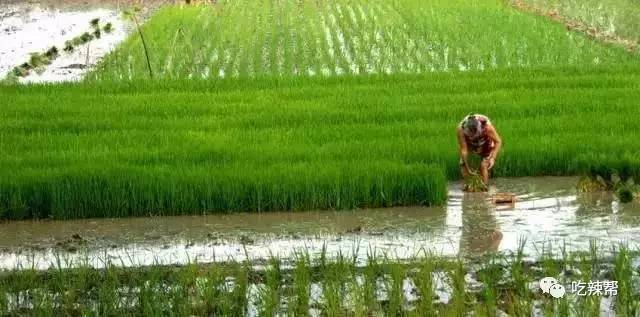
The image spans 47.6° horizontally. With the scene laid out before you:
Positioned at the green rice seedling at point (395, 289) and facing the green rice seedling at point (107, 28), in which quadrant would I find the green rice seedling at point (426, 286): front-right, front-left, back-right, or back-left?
back-right

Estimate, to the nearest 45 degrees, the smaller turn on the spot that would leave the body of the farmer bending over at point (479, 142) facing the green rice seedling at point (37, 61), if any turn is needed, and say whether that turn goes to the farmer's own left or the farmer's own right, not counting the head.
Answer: approximately 135° to the farmer's own right

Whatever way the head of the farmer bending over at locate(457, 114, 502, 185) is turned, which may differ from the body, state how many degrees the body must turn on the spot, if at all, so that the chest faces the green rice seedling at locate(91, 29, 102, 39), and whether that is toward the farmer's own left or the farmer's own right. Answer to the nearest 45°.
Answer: approximately 135° to the farmer's own right

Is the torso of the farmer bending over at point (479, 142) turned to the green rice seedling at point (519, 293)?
yes

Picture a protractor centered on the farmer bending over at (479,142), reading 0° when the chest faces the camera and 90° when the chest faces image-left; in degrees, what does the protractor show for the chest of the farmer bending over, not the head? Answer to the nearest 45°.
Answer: approximately 0°

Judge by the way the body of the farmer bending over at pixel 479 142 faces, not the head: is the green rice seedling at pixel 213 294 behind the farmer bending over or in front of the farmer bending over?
in front

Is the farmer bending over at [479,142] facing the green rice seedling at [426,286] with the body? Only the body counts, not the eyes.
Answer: yes

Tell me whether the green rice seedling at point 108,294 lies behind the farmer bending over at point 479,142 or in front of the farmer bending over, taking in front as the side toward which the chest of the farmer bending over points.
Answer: in front

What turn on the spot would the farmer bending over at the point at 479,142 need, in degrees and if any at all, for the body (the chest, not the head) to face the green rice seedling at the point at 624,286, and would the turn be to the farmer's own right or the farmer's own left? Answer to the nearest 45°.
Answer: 0° — they already face it

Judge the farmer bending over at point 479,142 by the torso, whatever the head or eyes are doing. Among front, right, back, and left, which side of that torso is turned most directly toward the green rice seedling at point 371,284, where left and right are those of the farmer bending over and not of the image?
front

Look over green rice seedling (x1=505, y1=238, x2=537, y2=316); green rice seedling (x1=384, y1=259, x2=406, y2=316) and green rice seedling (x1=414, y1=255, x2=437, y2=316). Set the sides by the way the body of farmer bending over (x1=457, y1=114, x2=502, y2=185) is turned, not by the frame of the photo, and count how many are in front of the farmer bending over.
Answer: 3

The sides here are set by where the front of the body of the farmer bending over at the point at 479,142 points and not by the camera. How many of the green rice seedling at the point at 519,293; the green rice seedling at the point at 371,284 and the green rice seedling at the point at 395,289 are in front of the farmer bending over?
3
